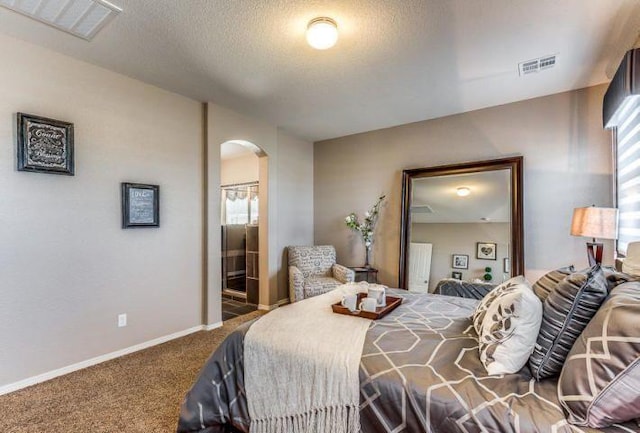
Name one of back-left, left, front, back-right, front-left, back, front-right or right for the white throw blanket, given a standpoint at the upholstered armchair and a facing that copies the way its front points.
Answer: front-right

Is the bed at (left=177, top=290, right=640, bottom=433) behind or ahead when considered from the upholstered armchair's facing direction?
ahead

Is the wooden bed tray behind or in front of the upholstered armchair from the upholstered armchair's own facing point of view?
in front

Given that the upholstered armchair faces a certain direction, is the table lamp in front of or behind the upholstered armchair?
in front

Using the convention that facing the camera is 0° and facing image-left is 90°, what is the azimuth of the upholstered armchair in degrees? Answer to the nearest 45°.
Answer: approximately 315°

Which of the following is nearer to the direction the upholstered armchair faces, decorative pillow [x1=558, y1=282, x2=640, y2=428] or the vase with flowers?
the decorative pillow
